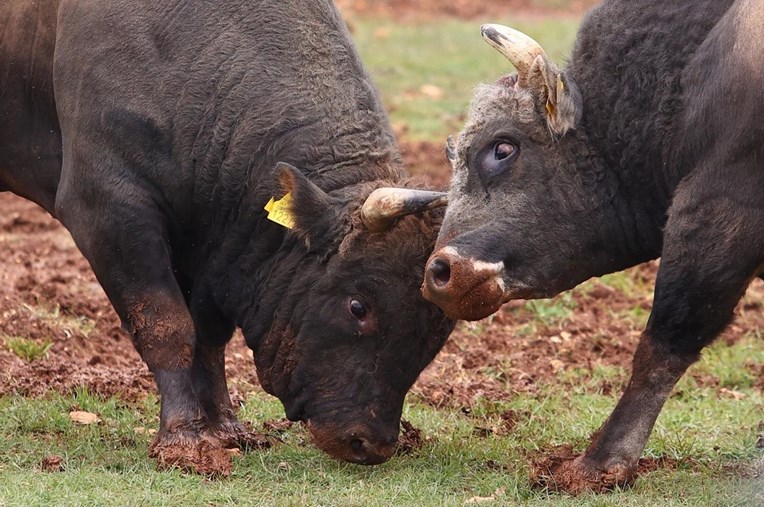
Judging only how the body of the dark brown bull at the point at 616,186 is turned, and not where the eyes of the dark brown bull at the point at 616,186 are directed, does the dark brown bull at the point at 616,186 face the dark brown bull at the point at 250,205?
yes

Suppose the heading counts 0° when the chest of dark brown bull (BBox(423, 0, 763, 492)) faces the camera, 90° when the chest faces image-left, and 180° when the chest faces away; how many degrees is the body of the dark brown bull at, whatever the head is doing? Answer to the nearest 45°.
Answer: approximately 90°
